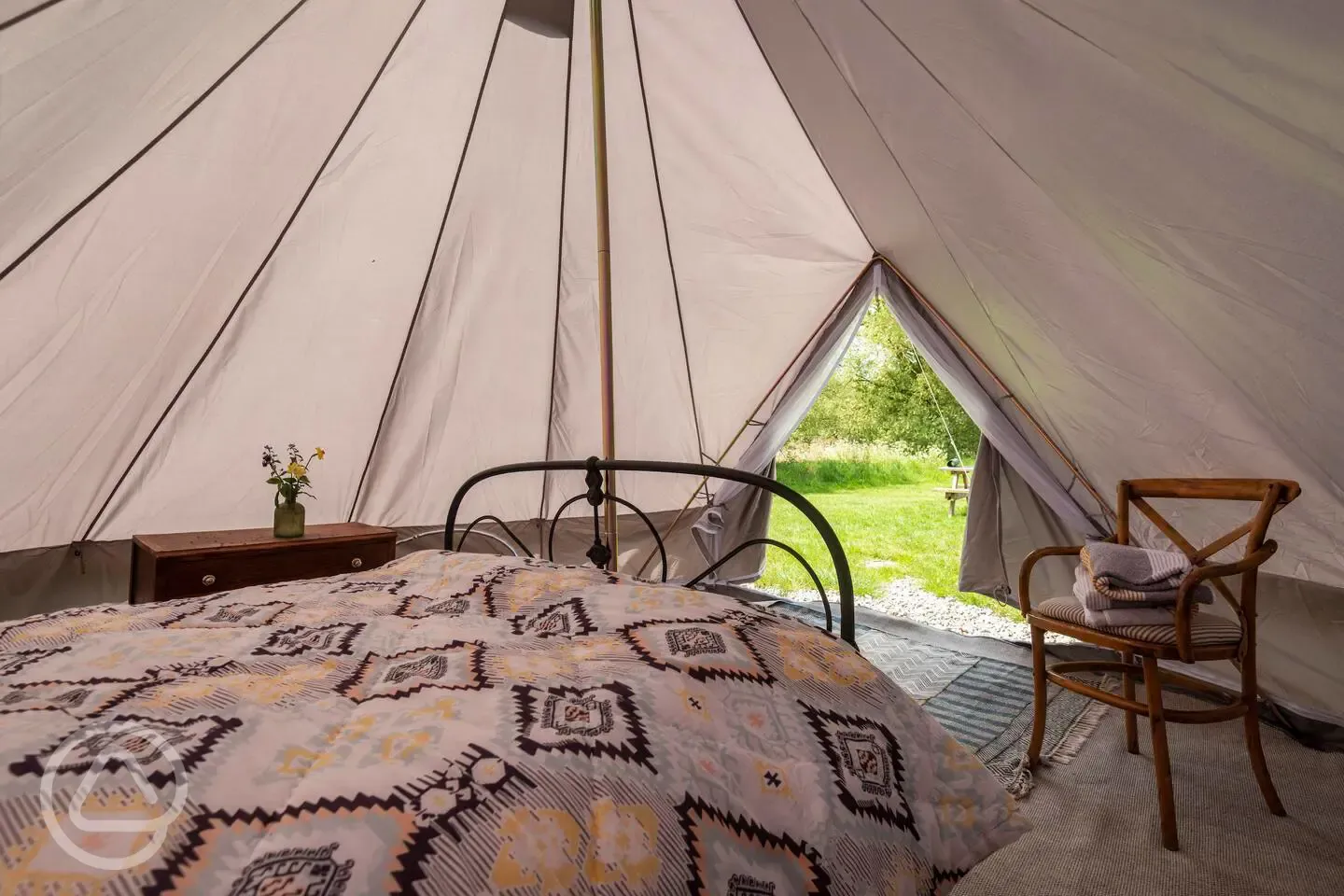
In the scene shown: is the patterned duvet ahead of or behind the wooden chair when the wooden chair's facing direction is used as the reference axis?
ahead

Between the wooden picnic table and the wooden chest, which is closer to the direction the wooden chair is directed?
the wooden chest

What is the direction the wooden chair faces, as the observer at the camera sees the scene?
facing the viewer and to the left of the viewer

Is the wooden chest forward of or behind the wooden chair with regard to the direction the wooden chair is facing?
forward

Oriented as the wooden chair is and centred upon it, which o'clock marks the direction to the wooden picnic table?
The wooden picnic table is roughly at 4 o'clock from the wooden chair.

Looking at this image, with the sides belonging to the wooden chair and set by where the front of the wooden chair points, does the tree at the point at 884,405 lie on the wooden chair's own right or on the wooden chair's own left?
on the wooden chair's own right
